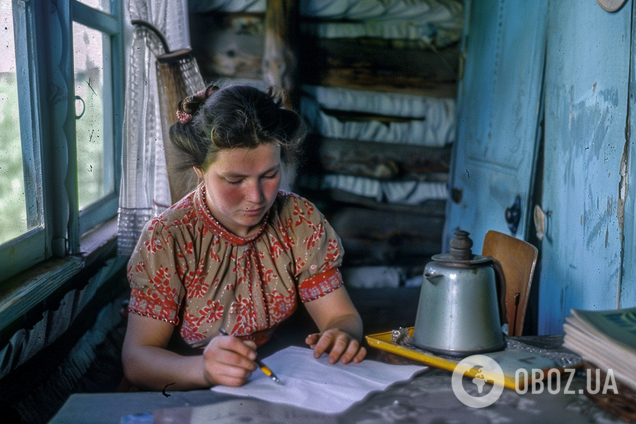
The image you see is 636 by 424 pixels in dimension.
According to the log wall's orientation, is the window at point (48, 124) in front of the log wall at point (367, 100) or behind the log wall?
in front

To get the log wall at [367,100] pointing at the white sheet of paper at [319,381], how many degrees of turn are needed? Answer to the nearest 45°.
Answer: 0° — it already faces it

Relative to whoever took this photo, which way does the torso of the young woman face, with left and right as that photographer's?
facing the viewer and to the right of the viewer

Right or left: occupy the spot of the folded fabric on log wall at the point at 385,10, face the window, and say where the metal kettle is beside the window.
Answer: left

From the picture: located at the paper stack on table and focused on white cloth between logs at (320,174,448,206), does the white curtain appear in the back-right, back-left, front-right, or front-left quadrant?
front-left

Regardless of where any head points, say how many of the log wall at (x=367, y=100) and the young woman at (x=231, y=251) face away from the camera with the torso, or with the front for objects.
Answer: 0
